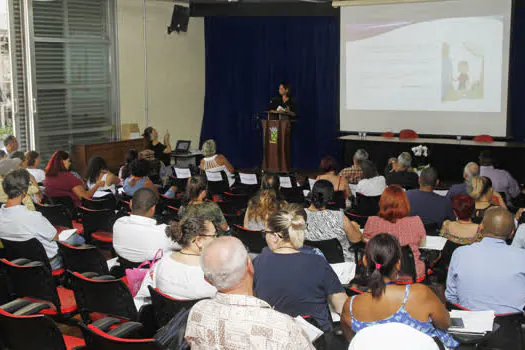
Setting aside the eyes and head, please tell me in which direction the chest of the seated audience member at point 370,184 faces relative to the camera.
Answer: away from the camera

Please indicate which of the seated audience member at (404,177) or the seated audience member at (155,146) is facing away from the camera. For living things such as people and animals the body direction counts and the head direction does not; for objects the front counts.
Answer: the seated audience member at (404,177)

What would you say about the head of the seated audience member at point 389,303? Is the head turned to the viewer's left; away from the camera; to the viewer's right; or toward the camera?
away from the camera

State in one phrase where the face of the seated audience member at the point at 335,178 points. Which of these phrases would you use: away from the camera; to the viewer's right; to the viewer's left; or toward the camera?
away from the camera

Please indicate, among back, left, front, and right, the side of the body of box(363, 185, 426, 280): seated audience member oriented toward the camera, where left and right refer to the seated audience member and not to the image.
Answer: back

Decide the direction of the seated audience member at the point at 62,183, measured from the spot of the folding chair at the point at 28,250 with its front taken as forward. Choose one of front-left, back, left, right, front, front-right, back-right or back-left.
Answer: front-left

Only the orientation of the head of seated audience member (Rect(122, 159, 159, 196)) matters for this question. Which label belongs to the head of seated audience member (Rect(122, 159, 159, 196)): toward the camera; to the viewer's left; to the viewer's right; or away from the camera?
away from the camera

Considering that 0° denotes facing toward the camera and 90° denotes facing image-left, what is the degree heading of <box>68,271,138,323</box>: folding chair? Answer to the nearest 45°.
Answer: approximately 225°

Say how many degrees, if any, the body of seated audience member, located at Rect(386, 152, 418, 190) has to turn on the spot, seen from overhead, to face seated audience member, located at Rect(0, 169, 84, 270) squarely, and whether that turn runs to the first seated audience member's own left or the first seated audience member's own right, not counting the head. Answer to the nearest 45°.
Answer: approximately 135° to the first seated audience member's own left

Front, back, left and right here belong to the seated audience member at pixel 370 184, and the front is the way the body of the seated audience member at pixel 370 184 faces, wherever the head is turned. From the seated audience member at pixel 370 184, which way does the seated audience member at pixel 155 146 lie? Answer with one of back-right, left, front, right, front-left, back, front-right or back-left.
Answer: front-left

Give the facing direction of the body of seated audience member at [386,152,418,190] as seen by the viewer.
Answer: away from the camera

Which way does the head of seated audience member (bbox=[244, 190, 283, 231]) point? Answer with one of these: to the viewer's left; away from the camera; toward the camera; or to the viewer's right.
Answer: away from the camera

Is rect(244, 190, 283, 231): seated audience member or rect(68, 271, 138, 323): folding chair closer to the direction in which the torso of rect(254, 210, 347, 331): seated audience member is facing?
the seated audience member
